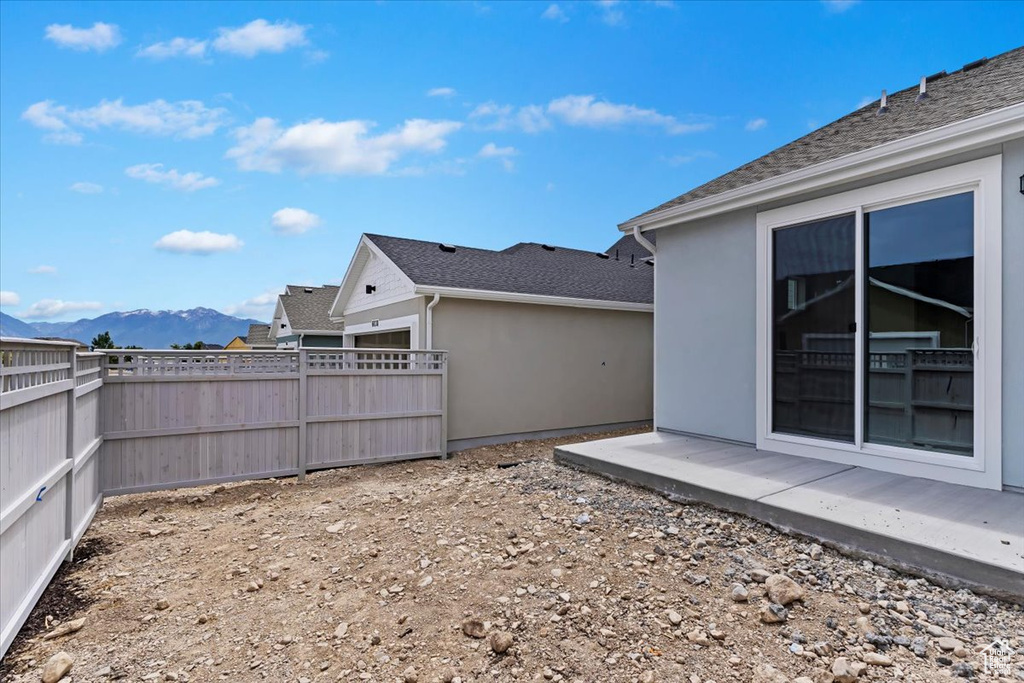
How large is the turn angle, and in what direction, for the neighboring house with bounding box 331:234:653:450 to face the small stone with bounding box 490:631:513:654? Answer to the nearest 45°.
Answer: approximately 45° to its left

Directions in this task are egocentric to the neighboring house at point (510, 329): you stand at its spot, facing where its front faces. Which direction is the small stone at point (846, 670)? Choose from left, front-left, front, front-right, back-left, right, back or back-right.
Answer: front-left

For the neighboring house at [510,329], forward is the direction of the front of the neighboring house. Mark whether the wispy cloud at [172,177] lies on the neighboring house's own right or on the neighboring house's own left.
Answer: on the neighboring house's own right

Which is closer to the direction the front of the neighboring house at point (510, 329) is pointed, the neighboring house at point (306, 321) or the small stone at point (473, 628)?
the small stone

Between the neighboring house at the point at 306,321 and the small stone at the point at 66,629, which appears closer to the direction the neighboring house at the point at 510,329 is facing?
the small stone

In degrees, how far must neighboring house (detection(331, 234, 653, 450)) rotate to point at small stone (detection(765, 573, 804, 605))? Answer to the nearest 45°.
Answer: approximately 45° to its left

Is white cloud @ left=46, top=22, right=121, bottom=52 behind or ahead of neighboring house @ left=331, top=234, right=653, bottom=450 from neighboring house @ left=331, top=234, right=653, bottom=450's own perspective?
ahead

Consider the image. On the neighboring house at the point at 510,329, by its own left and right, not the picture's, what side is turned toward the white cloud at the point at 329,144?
right

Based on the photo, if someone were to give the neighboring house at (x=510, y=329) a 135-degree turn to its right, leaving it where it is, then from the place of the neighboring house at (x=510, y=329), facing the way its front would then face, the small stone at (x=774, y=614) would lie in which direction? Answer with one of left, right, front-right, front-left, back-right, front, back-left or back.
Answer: back

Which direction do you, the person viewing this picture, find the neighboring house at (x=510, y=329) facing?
facing the viewer and to the left of the viewer

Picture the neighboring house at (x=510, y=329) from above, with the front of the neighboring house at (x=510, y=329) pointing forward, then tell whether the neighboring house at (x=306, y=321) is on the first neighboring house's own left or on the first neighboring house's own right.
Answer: on the first neighboring house's own right

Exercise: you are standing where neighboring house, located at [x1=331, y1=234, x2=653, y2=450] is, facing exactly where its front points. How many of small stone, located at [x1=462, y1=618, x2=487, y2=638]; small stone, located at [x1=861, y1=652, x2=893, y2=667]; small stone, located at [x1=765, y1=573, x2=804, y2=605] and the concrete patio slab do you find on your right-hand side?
0
